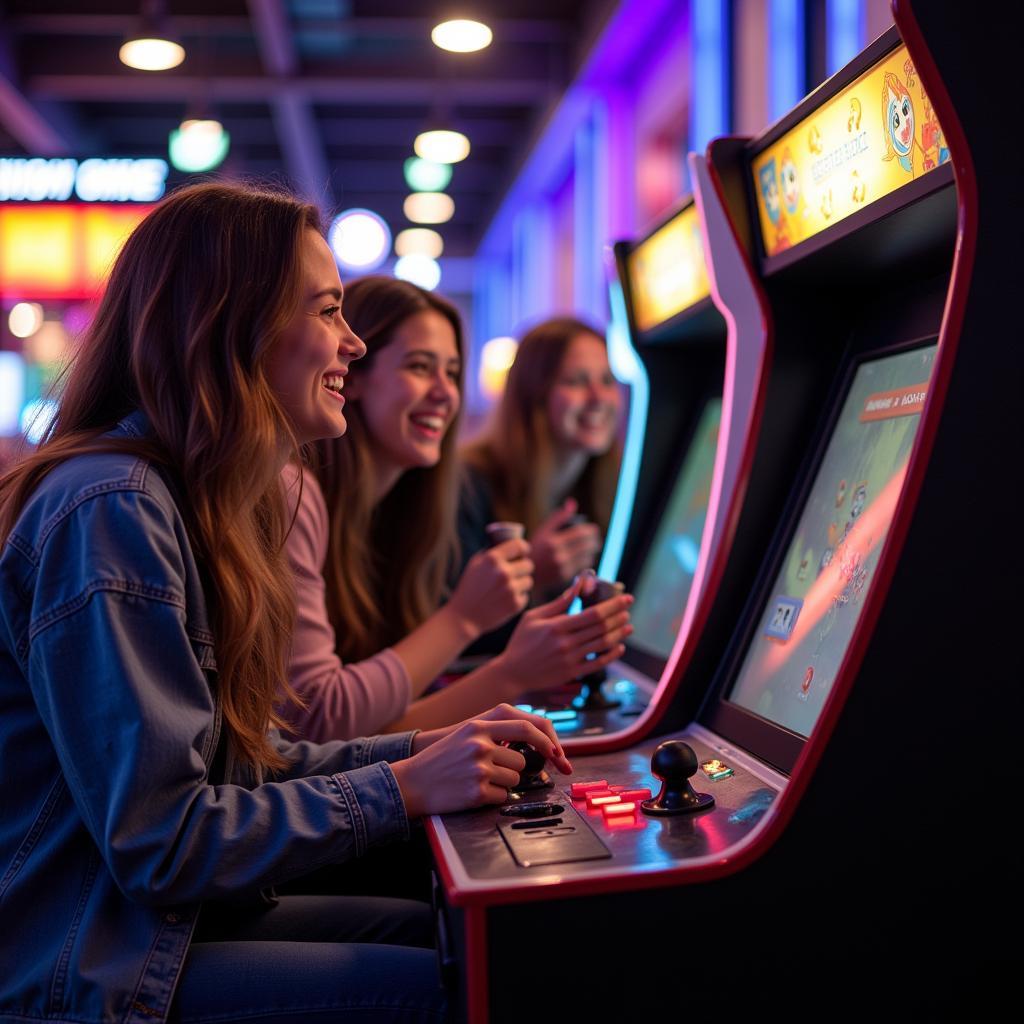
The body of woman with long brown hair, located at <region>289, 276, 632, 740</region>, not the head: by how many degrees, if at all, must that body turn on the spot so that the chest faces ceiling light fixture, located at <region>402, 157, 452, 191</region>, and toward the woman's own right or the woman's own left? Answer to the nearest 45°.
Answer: approximately 135° to the woman's own left

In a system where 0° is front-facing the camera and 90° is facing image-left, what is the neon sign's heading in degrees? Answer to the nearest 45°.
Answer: approximately 0°

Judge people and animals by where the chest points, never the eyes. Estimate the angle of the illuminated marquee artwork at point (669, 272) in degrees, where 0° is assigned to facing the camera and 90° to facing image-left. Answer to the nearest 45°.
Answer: approximately 45°

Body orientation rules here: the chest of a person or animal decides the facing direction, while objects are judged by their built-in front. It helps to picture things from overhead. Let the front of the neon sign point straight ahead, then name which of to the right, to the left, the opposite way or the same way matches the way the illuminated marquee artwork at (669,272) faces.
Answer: to the right

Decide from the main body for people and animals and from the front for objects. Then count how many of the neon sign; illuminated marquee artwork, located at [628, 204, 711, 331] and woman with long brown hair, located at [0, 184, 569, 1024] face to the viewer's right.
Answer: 1

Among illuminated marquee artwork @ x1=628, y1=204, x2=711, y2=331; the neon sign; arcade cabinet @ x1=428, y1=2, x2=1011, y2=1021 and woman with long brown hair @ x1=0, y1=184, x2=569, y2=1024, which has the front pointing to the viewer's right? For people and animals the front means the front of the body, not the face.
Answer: the woman with long brown hair

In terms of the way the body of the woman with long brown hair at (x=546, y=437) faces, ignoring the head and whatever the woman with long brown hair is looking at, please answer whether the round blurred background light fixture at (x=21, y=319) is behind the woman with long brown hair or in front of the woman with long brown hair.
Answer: behind

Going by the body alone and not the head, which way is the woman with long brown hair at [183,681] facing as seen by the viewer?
to the viewer's right

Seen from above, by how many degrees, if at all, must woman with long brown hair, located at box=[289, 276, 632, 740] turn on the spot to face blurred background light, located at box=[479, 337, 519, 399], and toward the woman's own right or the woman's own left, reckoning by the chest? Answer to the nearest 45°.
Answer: approximately 135° to the woman's own left

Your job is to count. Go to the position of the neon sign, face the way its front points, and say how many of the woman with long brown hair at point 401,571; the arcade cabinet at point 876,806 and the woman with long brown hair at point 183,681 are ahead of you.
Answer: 3

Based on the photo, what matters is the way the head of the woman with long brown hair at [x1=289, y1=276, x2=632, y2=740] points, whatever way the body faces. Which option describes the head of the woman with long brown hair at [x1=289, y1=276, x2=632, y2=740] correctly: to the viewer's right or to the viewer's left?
to the viewer's right

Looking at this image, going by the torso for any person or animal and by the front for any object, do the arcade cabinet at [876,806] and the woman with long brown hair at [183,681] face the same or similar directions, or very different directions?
very different directions

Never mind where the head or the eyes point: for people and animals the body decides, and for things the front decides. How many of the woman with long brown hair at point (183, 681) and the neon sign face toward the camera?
1

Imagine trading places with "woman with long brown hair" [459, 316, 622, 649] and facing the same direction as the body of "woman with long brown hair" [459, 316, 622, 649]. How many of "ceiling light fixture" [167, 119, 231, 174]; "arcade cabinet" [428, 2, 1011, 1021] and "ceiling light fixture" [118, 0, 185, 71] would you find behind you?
2

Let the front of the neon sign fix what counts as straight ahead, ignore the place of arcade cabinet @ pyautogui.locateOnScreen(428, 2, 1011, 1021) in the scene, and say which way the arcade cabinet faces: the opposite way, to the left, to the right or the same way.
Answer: to the right

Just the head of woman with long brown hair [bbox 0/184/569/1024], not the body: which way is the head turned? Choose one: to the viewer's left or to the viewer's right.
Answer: to the viewer's right
